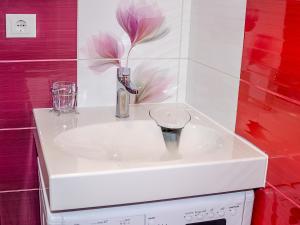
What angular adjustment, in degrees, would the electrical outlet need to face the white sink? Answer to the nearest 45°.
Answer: approximately 45° to its left

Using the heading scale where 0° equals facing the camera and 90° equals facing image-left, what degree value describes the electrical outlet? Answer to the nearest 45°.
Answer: approximately 0°

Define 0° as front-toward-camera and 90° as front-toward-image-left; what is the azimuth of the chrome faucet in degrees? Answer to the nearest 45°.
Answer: approximately 315°
